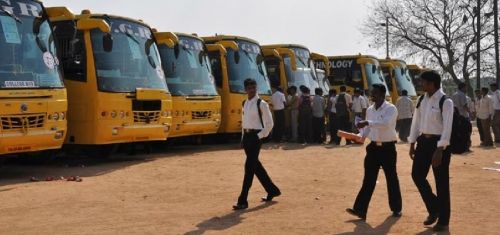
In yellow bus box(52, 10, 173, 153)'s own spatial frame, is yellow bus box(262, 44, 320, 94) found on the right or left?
on its left

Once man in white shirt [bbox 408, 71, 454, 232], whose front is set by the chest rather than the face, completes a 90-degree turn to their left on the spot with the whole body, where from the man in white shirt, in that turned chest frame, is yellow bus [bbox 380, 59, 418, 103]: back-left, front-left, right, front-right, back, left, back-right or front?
back-left

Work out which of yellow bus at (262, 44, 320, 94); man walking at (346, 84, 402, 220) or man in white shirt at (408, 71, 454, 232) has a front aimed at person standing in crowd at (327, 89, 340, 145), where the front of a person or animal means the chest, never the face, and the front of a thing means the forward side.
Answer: the yellow bus

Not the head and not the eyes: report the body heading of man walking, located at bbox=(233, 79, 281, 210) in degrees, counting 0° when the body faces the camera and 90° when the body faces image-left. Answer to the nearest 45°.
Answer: approximately 45°

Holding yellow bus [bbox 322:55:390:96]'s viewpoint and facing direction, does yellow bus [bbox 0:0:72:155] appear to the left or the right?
on its right

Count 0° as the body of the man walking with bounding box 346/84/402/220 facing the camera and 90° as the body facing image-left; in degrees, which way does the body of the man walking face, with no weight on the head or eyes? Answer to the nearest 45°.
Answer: approximately 45°

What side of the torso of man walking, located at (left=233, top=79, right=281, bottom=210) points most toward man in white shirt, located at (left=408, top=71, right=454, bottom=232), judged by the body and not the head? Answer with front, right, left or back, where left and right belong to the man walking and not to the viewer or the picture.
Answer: left
